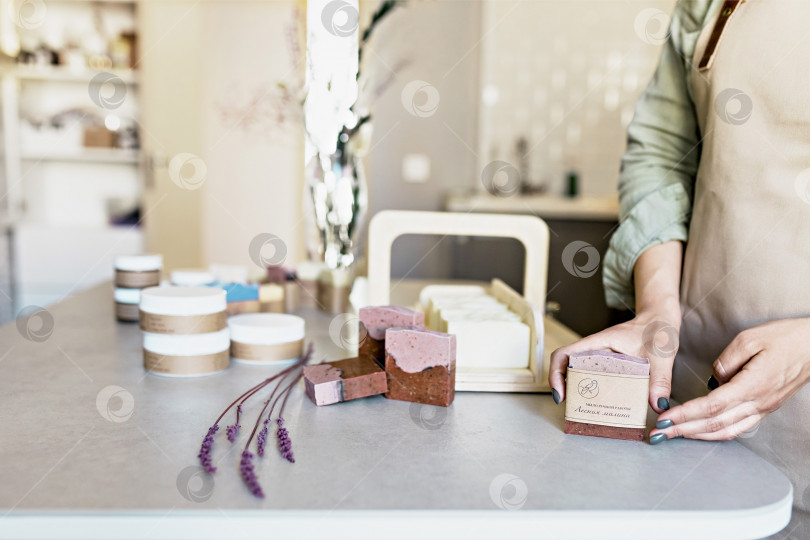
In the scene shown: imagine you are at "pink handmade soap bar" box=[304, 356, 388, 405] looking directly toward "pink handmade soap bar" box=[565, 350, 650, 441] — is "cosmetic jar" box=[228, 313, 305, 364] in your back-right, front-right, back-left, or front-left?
back-left

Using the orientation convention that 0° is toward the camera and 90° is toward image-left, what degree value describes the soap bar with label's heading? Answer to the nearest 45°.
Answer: approximately 0°

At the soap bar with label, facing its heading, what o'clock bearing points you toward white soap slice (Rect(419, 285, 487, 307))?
The white soap slice is roughly at 5 o'clock from the soap bar with label.
